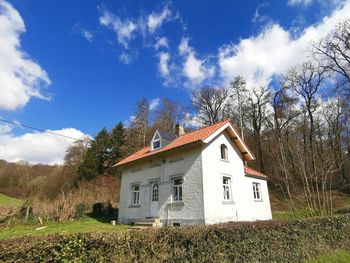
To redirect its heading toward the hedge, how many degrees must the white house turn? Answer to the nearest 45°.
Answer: approximately 45° to its left

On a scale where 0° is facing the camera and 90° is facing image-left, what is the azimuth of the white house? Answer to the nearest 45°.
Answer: approximately 45°
